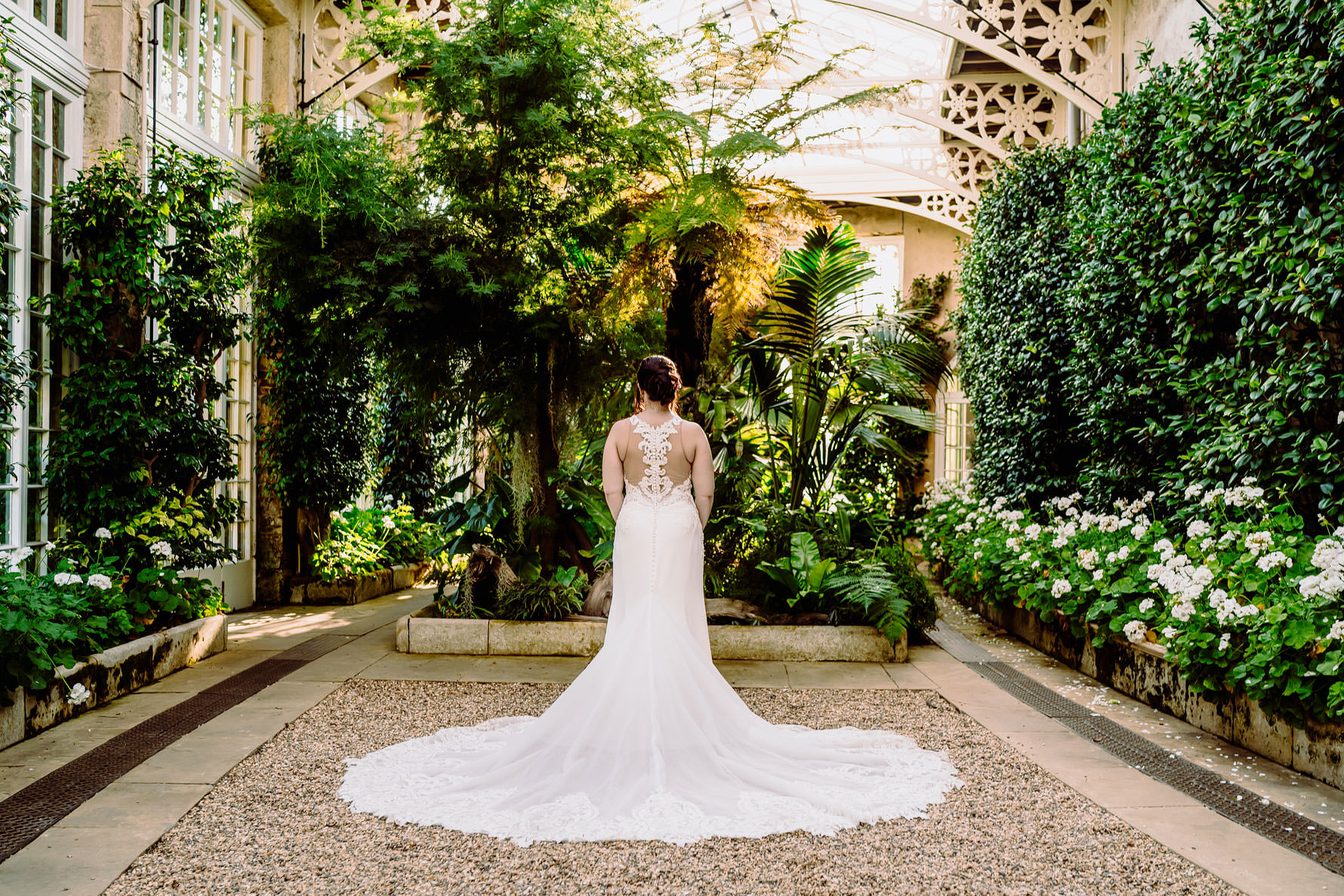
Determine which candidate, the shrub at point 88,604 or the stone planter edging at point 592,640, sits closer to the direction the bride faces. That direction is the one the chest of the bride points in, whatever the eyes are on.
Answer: the stone planter edging

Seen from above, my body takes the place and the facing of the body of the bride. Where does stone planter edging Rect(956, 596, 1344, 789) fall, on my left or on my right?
on my right

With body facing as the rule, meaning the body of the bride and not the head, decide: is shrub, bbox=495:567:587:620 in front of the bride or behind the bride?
in front

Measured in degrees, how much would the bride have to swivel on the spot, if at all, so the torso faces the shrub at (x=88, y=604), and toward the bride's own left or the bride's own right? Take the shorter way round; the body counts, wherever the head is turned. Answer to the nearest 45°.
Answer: approximately 45° to the bride's own left

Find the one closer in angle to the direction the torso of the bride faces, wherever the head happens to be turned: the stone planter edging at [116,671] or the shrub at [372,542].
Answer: the shrub

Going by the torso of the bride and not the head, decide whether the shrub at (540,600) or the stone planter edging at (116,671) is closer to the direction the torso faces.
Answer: the shrub

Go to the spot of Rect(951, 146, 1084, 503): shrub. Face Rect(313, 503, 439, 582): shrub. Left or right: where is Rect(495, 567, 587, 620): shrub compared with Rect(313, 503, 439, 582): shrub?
left

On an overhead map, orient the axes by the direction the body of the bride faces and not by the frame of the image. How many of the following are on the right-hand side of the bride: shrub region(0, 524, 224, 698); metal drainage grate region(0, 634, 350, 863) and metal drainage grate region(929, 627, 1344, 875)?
1

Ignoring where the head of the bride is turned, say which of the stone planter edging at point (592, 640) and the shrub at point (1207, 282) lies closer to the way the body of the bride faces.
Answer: the stone planter edging

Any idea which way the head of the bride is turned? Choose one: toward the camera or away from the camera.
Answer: away from the camera

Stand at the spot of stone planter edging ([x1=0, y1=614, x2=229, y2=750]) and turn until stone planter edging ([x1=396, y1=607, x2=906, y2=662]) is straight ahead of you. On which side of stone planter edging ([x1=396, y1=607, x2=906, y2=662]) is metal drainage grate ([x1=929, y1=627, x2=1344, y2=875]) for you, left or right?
right

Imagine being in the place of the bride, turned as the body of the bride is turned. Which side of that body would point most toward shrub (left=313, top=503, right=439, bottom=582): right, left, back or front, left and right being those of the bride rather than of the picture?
front

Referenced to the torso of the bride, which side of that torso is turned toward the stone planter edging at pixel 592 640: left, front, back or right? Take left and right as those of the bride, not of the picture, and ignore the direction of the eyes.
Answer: front

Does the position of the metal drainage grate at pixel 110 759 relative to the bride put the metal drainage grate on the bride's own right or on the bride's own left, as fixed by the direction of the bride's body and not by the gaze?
on the bride's own left

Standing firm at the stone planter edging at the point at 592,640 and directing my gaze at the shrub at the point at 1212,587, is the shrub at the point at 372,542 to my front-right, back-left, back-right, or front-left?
back-left

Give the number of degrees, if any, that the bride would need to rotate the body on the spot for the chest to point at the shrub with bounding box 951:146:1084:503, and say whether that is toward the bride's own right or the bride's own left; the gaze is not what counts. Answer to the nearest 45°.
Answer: approximately 45° to the bride's own right

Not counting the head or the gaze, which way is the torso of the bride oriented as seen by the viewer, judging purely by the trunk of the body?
away from the camera

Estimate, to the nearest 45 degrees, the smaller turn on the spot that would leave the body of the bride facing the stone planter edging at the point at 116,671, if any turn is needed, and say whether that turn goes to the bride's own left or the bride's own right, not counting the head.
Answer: approximately 45° to the bride's own left
